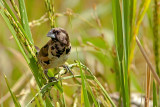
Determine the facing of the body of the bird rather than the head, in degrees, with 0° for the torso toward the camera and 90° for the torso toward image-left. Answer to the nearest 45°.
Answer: approximately 315°

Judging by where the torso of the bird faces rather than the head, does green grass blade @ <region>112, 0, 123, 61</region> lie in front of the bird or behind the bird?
in front
